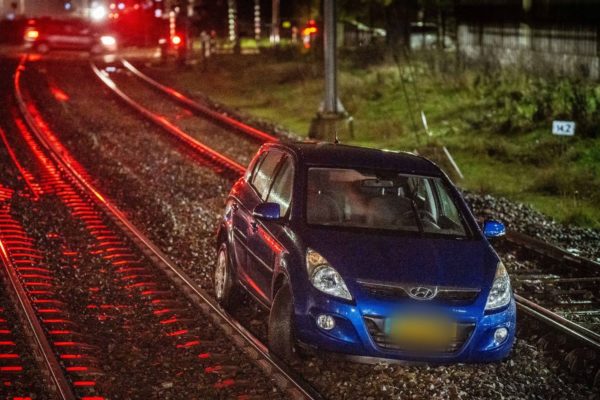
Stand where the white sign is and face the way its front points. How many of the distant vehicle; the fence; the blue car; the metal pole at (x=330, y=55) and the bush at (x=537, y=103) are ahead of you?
1

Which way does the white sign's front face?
toward the camera

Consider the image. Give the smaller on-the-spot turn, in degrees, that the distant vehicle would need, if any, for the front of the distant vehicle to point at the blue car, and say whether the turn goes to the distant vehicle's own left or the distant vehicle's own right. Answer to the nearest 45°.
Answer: approximately 90° to the distant vehicle's own right

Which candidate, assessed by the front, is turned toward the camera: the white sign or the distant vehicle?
the white sign

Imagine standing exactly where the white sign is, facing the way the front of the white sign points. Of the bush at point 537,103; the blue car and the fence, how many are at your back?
2

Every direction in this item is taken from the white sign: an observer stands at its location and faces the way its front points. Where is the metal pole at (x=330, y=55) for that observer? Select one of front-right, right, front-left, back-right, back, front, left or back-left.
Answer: back-right

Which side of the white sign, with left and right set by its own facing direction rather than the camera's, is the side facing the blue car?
front

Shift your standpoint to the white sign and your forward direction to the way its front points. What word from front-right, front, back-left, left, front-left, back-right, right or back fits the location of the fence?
back

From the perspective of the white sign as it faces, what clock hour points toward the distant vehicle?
The distant vehicle is roughly at 5 o'clock from the white sign.

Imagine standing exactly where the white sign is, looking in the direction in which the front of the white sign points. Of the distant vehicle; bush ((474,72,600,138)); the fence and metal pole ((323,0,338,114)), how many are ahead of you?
0

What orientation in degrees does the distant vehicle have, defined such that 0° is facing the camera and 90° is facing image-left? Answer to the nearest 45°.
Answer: approximately 270°

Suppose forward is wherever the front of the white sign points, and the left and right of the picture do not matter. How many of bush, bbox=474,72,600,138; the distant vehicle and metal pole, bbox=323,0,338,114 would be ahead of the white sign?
0
